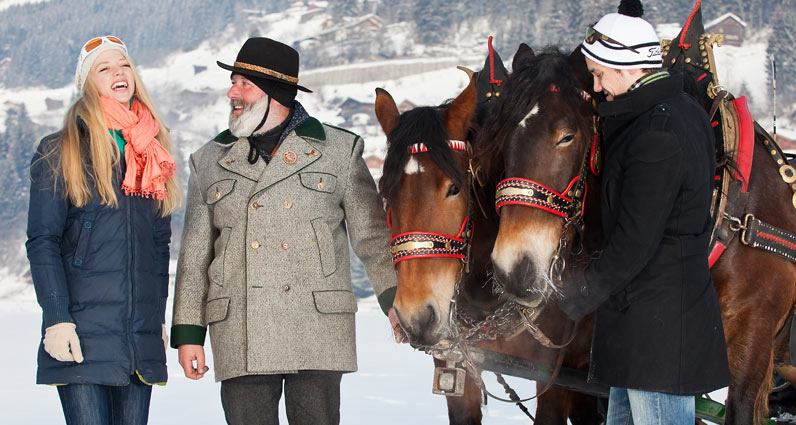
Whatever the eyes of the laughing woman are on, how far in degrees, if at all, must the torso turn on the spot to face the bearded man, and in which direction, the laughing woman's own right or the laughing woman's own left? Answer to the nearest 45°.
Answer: approximately 45° to the laughing woman's own left

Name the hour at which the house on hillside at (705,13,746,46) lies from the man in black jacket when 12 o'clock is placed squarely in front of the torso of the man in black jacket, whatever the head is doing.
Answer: The house on hillside is roughly at 3 o'clock from the man in black jacket.

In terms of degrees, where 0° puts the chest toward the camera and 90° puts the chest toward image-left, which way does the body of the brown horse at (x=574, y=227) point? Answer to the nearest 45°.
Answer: approximately 45°

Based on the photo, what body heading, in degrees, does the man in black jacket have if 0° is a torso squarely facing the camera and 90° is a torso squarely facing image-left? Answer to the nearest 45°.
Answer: approximately 90°

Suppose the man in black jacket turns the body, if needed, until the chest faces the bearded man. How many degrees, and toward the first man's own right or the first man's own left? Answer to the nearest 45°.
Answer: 0° — they already face them

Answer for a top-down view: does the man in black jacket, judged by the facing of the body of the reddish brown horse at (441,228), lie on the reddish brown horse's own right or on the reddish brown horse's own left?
on the reddish brown horse's own left

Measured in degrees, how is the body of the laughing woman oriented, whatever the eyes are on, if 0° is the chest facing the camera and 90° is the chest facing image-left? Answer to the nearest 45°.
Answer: approximately 315°

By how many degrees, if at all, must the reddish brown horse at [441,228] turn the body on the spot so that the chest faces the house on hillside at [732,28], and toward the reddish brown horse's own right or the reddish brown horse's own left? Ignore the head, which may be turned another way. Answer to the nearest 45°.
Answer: approximately 135° to the reddish brown horse's own right

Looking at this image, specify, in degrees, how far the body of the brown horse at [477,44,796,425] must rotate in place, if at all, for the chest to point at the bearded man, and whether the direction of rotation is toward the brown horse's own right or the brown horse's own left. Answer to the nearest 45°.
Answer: approximately 45° to the brown horse's own right

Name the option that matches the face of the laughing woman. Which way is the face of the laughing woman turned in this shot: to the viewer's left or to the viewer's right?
to the viewer's right

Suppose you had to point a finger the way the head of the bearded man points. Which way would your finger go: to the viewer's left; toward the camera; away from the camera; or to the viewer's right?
to the viewer's left
